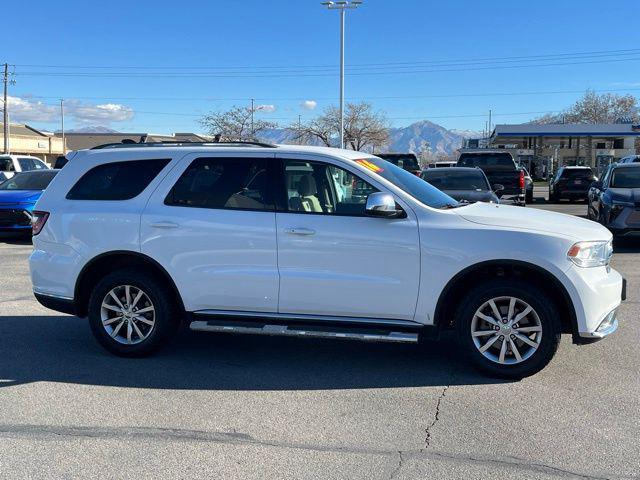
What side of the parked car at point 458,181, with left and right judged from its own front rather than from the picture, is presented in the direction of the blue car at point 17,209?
right

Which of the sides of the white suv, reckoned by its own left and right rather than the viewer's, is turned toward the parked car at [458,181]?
left

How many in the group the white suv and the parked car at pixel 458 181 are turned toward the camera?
1

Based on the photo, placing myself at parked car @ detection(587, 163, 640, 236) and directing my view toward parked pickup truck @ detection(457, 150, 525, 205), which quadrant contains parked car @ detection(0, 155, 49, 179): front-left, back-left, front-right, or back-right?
front-left

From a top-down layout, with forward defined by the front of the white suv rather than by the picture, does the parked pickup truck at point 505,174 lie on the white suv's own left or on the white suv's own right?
on the white suv's own left

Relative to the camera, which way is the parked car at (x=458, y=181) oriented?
toward the camera

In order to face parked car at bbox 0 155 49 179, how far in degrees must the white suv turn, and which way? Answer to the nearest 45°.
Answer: approximately 135° to its left

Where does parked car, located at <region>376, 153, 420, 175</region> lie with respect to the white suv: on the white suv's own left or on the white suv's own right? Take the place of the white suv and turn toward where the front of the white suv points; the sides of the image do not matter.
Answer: on the white suv's own left

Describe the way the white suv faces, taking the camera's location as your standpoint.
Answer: facing to the right of the viewer

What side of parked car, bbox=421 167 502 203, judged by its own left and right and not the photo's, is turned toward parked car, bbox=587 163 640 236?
left

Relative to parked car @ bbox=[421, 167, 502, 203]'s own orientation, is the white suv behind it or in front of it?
in front

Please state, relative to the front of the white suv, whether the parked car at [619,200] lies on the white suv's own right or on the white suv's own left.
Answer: on the white suv's own left
